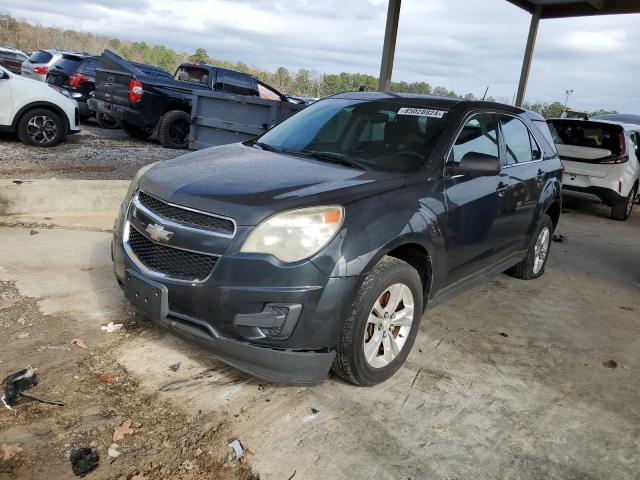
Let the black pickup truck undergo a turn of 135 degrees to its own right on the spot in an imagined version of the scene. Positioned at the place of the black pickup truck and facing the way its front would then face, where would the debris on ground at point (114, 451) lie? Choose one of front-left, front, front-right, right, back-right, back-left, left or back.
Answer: front

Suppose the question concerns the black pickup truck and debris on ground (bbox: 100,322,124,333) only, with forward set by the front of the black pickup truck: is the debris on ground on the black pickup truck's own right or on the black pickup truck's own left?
on the black pickup truck's own right

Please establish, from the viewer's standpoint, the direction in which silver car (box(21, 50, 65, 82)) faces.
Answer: facing away from the viewer and to the right of the viewer

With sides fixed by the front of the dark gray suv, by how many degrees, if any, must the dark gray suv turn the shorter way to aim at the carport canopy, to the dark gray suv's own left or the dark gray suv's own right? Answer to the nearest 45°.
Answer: approximately 135° to the dark gray suv's own right

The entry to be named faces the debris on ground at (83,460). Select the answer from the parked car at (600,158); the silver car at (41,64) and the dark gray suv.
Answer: the dark gray suv

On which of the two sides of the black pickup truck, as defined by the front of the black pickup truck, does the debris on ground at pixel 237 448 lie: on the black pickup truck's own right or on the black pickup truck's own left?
on the black pickup truck's own right

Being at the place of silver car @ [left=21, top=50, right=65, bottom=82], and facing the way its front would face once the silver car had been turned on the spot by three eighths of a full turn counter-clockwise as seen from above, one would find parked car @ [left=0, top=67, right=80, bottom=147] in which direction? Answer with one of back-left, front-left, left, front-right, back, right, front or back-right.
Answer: left

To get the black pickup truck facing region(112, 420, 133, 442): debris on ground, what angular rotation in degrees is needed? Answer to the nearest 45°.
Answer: approximately 135° to its right

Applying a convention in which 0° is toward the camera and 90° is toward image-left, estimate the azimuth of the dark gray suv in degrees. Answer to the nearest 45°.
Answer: approximately 45°

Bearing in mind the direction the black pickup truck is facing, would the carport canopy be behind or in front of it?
in front

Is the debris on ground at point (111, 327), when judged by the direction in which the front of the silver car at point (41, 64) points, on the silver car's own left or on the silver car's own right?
on the silver car's own right

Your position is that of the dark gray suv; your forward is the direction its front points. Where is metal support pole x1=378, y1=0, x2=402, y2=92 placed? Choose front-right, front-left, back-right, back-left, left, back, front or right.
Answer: back-right

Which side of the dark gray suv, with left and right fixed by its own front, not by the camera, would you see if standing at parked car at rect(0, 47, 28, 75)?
right
